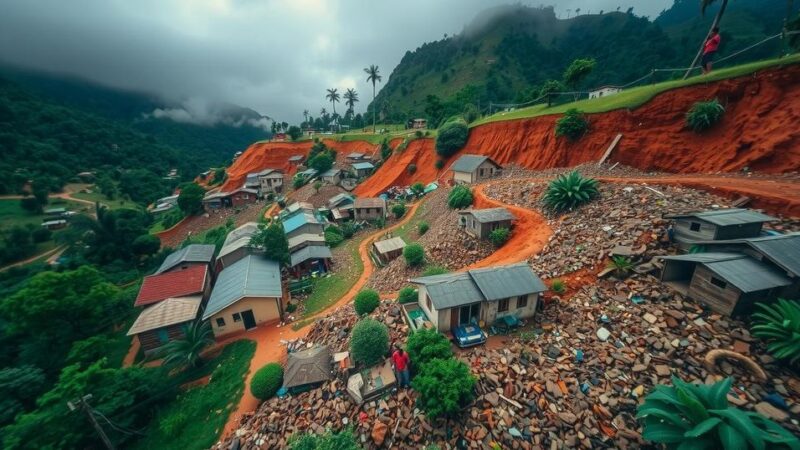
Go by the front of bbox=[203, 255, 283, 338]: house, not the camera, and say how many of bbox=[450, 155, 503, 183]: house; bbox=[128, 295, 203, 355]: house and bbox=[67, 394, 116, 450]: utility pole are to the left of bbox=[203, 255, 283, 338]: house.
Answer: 1

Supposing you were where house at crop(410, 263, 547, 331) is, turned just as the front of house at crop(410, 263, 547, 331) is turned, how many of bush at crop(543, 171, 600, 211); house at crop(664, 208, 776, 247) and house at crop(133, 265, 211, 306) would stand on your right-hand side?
1

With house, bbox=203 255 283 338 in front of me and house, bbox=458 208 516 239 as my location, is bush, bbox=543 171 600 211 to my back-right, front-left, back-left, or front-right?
back-left

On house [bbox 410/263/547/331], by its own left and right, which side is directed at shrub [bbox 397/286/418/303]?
right

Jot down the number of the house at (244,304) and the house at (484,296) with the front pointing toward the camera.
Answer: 2

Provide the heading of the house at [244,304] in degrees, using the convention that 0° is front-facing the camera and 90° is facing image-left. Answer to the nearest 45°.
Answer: approximately 0°

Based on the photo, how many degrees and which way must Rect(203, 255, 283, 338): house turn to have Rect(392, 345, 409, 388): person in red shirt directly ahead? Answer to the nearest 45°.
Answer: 0° — it already faces them

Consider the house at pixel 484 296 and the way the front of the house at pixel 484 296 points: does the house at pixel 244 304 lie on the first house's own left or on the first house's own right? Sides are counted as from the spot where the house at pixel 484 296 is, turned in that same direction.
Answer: on the first house's own right

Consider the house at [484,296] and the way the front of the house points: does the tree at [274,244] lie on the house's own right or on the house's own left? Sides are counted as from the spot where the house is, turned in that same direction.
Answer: on the house's own right

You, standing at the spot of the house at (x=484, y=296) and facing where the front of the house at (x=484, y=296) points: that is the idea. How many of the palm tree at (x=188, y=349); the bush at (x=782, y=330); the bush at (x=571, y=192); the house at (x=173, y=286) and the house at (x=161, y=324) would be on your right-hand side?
3

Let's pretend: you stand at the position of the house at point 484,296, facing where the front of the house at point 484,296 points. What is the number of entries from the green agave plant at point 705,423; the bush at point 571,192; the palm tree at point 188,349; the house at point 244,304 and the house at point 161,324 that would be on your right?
3

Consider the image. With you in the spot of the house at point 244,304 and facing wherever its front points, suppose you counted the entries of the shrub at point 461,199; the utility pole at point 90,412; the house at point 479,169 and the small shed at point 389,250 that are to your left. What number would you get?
3

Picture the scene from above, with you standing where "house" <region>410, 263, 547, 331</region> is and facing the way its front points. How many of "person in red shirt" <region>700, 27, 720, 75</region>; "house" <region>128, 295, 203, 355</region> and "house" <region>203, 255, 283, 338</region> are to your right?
2

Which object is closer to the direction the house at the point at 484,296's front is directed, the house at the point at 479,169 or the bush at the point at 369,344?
the bush

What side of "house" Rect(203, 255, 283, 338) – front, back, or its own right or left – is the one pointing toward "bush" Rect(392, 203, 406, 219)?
left
